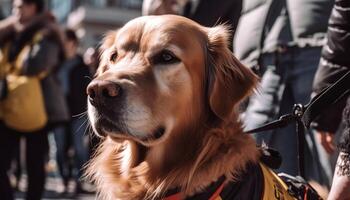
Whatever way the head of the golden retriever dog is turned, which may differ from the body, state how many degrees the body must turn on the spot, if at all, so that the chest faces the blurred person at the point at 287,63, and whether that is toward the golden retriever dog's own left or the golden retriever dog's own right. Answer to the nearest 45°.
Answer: approximately 180°

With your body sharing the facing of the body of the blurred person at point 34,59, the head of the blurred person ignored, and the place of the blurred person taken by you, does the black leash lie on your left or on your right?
on your left

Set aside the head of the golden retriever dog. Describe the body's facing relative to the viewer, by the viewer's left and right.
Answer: facing the viewer and to the left of the viewer

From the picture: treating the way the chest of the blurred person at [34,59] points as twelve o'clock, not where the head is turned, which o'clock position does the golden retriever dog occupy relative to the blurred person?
The golden retriever dog is roughly at 10 o'clock from the blurred person.

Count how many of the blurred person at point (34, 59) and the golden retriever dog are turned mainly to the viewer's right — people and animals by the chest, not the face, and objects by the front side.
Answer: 0

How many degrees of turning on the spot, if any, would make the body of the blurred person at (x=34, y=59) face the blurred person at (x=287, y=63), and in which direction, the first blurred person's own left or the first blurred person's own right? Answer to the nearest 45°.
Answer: approximately 90° to the first blurred person's own left

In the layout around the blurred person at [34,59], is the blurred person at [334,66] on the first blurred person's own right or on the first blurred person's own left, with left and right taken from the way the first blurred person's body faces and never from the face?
on the first blurred person's own left
